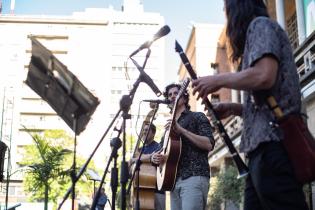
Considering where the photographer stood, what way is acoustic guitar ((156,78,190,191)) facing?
facing to the left of the viewer

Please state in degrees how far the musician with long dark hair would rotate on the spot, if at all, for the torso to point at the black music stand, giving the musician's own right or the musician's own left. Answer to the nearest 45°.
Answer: approximately 45° to the musician's own right

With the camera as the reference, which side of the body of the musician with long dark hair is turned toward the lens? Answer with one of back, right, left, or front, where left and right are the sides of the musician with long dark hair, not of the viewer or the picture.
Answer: left

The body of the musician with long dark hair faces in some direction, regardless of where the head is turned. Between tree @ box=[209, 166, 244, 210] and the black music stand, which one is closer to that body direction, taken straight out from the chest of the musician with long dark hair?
the black music stand

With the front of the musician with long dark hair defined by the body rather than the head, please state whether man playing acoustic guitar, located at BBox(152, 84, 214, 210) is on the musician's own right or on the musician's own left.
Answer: on the musician's own right

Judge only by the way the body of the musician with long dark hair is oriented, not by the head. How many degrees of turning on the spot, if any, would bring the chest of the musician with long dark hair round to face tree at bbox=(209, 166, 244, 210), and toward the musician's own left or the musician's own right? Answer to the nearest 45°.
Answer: approximately 90° to the musician's own right
